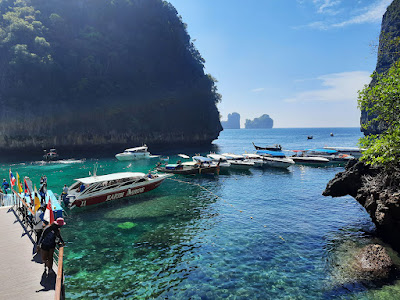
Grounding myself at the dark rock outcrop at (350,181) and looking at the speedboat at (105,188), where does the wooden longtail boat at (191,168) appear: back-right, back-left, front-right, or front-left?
front-right

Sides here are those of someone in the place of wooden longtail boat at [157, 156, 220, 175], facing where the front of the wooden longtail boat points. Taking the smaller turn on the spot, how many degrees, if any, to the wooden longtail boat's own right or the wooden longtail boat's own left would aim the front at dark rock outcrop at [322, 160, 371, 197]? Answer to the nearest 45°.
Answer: approximately 135° to the wooden longtail boat's own left

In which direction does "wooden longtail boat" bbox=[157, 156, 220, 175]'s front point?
to the viewer's left

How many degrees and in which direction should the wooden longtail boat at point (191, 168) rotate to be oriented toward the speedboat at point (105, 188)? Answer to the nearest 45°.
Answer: approximately 45° to its left

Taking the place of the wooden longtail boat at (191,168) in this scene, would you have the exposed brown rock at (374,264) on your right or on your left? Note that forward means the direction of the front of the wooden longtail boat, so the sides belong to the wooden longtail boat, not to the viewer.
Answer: on your left

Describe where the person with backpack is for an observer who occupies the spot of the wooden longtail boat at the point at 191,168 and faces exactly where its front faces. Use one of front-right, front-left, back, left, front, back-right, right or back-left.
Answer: left

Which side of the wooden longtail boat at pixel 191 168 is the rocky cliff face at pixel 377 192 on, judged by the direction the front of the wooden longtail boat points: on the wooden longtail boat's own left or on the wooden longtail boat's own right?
on the wooden longtail boat's own left
